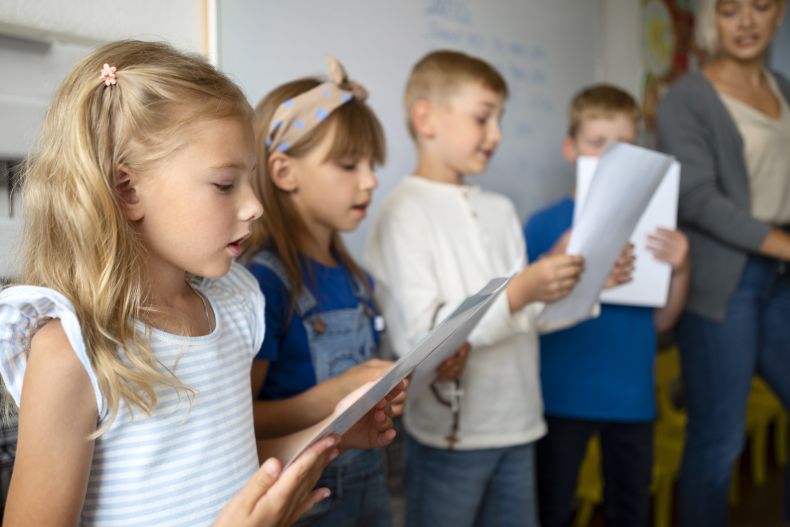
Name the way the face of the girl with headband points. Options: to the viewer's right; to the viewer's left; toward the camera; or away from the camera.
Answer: to the viewer's right

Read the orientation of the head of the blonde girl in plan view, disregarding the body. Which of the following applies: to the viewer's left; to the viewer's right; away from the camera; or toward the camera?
to the viewer's right

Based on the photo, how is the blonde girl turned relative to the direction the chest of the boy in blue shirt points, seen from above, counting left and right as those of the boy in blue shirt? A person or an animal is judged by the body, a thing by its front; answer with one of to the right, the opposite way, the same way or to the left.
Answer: to the left

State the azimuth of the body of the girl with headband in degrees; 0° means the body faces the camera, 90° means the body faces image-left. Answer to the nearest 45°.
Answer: approximately 315°
